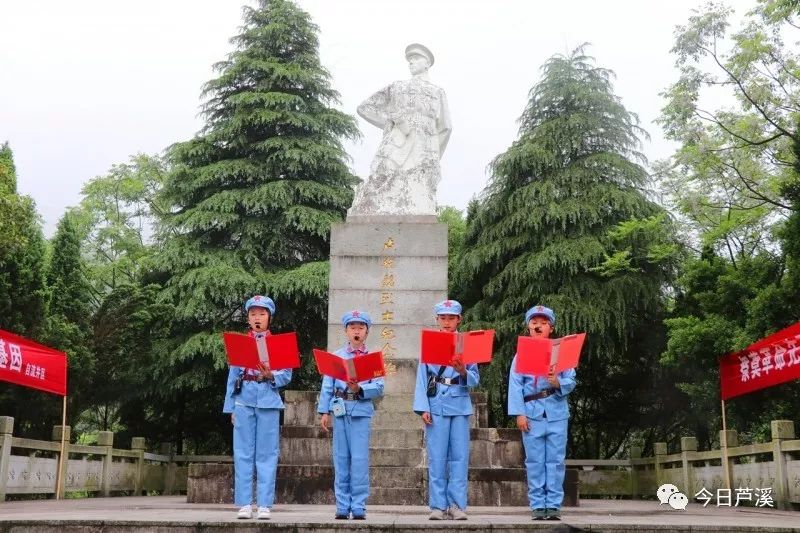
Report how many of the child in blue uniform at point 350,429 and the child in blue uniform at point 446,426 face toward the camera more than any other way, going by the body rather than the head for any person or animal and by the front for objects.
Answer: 2

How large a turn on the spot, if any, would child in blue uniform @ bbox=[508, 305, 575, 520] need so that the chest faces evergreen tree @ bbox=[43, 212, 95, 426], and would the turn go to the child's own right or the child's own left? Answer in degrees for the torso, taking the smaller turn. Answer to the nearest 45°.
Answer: approximately 135° to the child's own right

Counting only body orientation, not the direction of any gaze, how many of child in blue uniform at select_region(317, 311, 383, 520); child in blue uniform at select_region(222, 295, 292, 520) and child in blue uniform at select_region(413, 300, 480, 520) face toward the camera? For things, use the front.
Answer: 3

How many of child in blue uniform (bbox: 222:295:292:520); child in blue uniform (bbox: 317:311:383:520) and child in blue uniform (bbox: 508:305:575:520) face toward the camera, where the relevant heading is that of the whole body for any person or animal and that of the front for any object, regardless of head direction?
3

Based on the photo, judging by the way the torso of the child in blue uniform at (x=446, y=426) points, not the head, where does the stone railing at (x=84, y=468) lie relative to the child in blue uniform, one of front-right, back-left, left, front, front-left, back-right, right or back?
back-right

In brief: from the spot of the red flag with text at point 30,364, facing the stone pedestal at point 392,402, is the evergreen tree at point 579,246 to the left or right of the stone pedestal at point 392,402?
left

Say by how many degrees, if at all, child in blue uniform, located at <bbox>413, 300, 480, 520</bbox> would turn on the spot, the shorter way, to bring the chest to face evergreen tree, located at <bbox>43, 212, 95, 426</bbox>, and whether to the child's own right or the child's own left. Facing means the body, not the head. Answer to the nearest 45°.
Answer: approximately 135° to the child's own right

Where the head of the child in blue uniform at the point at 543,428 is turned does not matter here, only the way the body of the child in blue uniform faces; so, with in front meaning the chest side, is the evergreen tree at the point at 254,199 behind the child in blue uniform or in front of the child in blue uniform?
behind

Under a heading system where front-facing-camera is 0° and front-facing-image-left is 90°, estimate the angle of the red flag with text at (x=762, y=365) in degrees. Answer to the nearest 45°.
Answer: approximately 45°

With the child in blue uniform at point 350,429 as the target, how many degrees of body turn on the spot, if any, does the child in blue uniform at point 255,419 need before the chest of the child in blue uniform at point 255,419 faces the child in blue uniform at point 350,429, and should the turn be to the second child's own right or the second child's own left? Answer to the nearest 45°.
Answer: approximately 90° to the second child's own left
